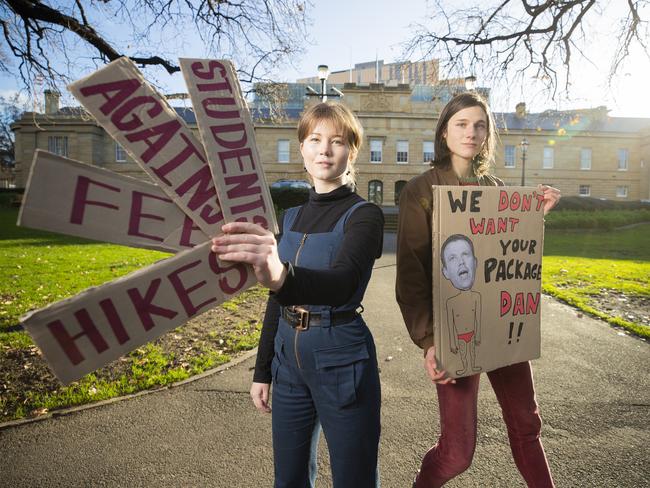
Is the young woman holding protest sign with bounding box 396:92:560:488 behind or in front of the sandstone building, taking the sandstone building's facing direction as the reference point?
in front

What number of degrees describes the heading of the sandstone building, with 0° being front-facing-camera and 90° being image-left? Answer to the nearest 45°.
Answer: approximately 0°

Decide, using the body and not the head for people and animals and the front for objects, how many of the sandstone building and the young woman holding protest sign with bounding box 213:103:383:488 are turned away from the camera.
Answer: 0

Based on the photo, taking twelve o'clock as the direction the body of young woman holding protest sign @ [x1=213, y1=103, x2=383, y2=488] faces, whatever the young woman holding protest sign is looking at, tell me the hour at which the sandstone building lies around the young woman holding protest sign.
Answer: The sandstone building is roughly at 5 o'clock from the young woman holding protest sign.

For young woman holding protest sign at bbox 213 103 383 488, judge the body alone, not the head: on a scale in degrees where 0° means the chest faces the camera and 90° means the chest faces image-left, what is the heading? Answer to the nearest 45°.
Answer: approximately 45°

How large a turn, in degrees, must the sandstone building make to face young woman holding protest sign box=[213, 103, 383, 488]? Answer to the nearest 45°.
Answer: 0° — it already faces them
